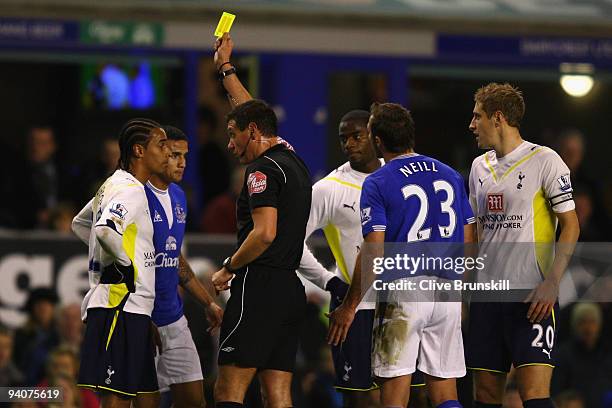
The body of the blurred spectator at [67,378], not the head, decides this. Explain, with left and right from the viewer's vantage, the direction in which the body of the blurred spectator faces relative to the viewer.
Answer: facing the viewer

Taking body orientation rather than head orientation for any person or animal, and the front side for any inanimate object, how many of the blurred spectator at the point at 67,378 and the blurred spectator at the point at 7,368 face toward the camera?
2

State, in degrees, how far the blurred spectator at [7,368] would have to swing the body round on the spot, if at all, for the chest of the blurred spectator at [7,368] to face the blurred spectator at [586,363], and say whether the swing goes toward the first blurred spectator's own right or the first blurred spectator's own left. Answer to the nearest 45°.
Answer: approximately 90° to the first blurred spectator's own left

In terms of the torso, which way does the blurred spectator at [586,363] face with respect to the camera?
toward the camera

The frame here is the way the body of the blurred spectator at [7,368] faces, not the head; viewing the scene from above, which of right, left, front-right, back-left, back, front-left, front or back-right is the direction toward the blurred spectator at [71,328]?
left

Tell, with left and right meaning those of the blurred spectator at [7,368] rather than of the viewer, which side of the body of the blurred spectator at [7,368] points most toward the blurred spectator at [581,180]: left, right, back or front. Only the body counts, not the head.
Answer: left

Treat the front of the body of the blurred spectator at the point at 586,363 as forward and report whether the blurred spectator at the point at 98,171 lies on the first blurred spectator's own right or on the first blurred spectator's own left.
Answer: on the first blurred spectator's own right
